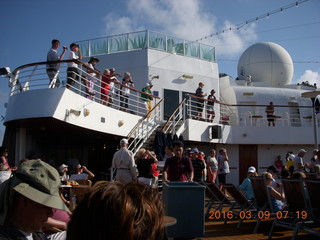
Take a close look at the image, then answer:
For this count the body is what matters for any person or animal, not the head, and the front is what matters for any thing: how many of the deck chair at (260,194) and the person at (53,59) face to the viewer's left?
0

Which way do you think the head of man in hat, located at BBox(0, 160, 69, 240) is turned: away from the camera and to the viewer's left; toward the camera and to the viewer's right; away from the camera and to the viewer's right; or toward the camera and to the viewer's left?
toward the camera and to the viewer's right

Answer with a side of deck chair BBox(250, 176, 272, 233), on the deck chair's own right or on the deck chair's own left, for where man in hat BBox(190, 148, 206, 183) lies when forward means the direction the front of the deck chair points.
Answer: on the deck chair's own left

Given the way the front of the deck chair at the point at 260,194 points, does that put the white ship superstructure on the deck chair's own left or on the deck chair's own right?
on the deck chair's own left

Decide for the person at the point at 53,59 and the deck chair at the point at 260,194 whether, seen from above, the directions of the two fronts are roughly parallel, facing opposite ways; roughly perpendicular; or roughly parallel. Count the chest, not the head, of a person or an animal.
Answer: roughly parallel
